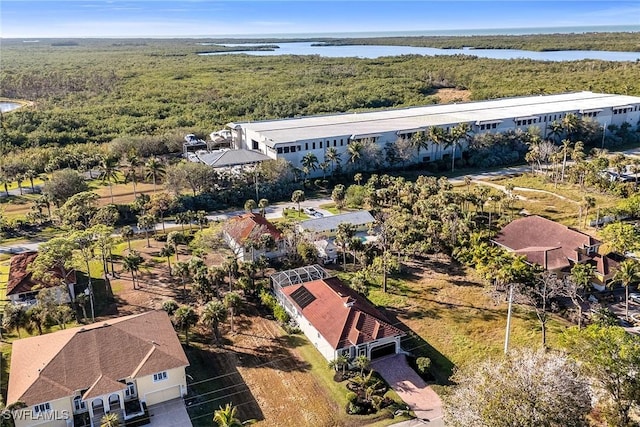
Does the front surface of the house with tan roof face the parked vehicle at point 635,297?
no

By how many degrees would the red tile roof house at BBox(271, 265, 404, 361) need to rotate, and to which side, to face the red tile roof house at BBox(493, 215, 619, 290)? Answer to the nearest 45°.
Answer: approximately 90° to its left

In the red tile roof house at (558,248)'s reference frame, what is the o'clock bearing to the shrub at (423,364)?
The shrub is roughly at 2 o'clock from the red tile roof house.

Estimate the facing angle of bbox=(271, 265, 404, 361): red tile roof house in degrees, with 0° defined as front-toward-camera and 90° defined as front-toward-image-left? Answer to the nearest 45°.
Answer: approximately 315°

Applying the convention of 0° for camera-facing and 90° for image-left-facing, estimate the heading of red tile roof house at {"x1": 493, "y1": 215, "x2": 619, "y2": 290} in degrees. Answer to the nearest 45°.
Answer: approximately 315°

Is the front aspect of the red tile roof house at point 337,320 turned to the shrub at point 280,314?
no

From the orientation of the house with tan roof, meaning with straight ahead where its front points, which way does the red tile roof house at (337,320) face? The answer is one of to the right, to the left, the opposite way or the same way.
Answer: the same way

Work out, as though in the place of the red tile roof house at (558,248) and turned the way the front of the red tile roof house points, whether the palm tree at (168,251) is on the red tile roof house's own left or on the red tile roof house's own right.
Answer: on the red tile roof house's own right

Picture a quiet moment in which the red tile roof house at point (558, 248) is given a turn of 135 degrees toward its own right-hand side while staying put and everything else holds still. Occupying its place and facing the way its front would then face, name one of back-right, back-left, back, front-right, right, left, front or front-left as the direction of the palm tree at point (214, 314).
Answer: front-left

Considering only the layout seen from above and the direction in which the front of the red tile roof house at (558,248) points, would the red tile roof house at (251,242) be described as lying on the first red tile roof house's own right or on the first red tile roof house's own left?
on the first red tile roof house's own right

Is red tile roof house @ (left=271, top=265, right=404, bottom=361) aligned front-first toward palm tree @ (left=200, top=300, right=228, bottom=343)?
no

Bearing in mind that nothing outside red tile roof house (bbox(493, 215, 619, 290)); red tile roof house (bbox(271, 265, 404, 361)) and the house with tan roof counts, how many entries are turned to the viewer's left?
0

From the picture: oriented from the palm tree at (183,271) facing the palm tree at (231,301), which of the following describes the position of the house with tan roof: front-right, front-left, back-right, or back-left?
front-right

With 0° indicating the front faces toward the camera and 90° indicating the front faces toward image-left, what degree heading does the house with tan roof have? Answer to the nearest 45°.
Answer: approximately 0°

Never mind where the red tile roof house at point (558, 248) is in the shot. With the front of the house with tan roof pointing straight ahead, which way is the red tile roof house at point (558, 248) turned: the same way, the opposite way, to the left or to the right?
the same way

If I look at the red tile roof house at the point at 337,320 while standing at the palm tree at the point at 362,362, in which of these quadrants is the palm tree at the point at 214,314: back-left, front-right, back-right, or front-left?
front-left

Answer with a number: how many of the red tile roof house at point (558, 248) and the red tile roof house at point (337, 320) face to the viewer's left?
0

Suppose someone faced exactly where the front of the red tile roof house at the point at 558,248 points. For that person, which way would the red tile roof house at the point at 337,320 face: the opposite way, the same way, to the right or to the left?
the same way

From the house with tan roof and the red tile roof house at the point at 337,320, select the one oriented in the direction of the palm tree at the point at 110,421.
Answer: the house with tan roof
